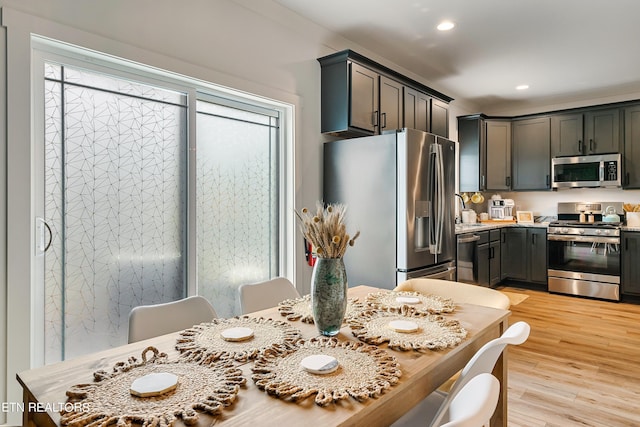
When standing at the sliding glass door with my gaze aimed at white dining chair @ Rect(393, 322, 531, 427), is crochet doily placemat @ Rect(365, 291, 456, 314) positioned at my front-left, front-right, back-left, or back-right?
front-left

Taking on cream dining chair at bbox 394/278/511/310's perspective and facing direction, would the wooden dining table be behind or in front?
in front

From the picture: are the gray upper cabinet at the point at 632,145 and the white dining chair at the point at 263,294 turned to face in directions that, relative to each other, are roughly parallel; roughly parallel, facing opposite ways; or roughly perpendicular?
roughly perpendicular

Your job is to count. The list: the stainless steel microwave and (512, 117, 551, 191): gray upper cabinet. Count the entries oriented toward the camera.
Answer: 2

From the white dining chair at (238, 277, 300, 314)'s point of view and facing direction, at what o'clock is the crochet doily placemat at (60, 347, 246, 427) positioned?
The crochet doily placemat is roughly at 2 o'clock from the white dining chair.

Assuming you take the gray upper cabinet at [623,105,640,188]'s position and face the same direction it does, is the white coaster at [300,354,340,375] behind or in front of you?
in front

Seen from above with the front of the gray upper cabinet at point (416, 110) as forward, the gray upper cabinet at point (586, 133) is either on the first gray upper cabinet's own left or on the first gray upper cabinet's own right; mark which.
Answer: on the first gray upper cabinet's own left

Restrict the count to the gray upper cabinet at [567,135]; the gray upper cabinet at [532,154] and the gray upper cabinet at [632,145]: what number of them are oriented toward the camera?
3

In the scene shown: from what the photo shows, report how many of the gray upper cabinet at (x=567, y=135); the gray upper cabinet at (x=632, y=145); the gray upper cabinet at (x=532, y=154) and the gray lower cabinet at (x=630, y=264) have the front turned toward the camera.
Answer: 4

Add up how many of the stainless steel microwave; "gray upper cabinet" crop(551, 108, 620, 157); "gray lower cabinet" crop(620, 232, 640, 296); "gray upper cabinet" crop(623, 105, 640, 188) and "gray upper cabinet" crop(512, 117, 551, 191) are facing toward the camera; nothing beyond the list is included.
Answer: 5

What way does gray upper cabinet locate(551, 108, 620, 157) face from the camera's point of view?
toward the camera

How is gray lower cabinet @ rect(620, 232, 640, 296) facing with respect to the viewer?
toward the camera

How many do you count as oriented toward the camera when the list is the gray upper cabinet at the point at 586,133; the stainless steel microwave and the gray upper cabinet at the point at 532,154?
3

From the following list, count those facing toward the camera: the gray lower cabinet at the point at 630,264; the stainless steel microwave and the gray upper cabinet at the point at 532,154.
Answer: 3

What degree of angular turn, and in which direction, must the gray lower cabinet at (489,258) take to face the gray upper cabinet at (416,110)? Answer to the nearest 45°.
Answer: approximately 90° to its right

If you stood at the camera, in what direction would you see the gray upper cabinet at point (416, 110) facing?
facing the viewer and to the right of the viewer
